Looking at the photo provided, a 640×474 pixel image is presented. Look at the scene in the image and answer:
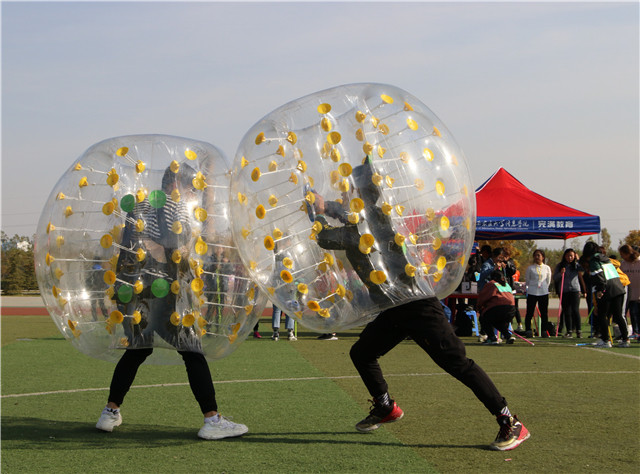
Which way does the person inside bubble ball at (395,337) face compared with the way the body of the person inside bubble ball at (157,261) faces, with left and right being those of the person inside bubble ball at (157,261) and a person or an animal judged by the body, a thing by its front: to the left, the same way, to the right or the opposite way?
the opposite way

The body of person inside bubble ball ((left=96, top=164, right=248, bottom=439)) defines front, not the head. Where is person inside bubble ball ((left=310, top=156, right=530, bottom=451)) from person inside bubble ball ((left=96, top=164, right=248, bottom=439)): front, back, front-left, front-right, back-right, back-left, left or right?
front

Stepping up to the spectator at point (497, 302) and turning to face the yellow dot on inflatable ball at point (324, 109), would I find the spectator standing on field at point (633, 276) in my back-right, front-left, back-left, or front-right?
back-left

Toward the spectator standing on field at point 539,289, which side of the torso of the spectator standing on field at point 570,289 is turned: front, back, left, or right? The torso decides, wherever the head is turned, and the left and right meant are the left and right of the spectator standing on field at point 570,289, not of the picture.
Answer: right

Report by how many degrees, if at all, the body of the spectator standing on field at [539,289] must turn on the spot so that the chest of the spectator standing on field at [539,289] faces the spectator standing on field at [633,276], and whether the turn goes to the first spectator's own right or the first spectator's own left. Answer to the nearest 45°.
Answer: approximately 90° to the first spectator's own left

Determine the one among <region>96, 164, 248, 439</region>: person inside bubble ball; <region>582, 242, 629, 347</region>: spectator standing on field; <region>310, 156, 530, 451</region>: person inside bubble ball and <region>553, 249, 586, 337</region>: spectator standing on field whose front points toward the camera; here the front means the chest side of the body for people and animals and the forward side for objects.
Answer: <region>553, 249, 586, 337</region>: spectator standing on field

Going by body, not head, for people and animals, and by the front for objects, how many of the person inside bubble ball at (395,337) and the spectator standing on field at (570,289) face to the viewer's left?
1

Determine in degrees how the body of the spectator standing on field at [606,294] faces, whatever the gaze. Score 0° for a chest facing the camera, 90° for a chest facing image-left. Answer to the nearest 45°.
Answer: approximately 135°

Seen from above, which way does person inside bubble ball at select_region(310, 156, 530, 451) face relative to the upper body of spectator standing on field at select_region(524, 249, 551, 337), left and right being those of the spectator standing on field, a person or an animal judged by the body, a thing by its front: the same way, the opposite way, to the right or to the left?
to the right

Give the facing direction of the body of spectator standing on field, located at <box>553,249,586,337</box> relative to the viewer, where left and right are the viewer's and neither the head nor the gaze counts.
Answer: facing the viewer

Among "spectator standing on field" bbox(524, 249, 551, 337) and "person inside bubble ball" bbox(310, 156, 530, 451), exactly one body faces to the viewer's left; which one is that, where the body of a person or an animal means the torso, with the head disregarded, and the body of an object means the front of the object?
the person inside bubble ball

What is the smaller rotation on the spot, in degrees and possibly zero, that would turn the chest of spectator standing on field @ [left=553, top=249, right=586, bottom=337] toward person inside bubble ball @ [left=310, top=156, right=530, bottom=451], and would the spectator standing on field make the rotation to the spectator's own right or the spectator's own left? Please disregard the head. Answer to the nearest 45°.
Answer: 0° — they already face them

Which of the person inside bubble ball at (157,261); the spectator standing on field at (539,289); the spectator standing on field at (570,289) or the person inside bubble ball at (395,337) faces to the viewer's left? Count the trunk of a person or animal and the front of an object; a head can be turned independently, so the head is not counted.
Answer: the person inside bubble ball at (395,337)

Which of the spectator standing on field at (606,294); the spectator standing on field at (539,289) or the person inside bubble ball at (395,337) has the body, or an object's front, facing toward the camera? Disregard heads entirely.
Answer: the spectator standing on field at (539,289)

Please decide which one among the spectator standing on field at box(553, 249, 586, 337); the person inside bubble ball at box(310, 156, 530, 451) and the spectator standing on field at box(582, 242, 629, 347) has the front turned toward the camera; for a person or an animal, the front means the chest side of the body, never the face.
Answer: the spectator standing on field at box(553, 249, 586, 337)

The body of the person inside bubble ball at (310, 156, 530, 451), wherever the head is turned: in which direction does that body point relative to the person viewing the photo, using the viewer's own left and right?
facing to the left of the viewer
